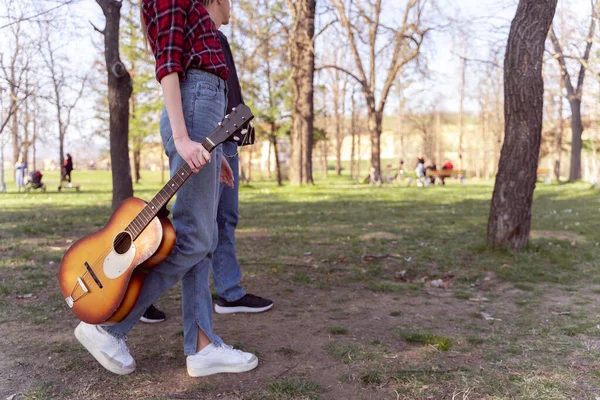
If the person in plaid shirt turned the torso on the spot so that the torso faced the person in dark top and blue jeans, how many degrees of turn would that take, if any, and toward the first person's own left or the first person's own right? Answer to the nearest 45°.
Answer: approximately 90° to the first person's own left

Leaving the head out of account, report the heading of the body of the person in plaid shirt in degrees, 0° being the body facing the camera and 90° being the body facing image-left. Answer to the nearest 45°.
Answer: approximately 270°

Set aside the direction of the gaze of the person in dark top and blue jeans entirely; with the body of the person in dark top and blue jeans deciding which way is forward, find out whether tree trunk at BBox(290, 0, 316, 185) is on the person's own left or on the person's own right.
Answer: on the person's own left

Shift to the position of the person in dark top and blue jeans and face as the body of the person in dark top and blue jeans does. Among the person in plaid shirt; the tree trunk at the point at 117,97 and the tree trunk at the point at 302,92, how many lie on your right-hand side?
1

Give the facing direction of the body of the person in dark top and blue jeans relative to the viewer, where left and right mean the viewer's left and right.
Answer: facing to the right of the viewer

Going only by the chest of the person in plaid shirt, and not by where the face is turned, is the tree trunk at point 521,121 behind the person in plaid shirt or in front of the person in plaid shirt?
in front
